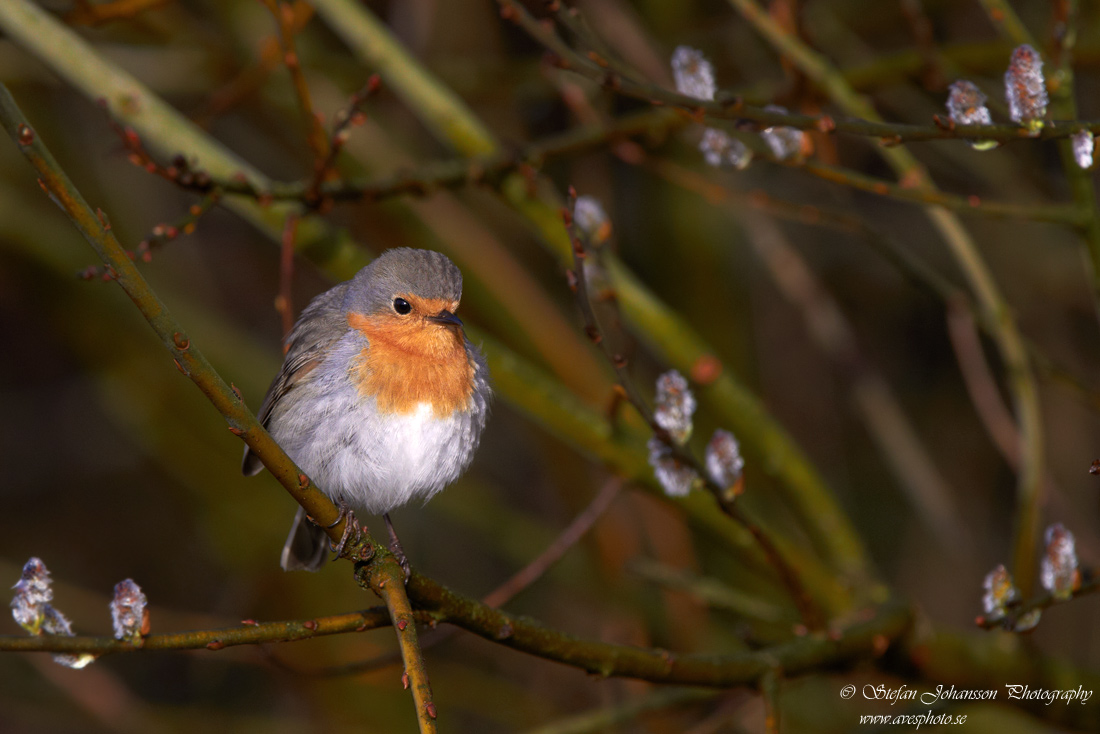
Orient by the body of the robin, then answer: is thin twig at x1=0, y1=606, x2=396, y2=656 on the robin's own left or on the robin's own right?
on the robin's own right

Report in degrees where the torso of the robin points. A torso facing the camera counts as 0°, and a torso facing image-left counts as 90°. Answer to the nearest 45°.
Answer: approximately 315°

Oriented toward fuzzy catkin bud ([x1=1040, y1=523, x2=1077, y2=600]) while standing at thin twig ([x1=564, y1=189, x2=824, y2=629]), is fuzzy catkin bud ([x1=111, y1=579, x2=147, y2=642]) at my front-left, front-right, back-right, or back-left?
back-right
